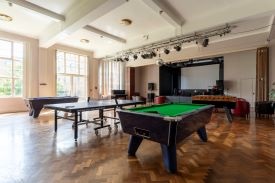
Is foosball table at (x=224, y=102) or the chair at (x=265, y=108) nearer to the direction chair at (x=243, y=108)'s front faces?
the foosball table

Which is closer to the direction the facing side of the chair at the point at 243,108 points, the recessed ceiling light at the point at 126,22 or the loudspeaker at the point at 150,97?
the recessed ceiling light

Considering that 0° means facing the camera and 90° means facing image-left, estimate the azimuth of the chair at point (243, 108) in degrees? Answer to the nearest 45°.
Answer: approximately 45°

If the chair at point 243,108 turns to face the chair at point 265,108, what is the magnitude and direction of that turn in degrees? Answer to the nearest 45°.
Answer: approximately 135° to its left

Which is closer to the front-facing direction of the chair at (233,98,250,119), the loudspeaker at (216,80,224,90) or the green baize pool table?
the green baize pool table

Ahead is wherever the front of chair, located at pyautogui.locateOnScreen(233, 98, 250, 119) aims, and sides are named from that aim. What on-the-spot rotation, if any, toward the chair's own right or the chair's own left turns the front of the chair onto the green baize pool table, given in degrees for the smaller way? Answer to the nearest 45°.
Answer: approximately 45° to the chair's own left

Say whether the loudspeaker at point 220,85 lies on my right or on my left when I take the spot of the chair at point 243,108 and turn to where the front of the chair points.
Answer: on my right

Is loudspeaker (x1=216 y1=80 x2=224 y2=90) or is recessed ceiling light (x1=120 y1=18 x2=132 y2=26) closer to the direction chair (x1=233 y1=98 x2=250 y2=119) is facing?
the recessed ceiling light
